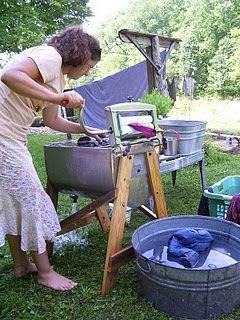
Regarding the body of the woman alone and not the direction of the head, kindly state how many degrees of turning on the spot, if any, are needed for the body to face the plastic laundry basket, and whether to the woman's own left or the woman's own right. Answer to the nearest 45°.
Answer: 0° — they already face it

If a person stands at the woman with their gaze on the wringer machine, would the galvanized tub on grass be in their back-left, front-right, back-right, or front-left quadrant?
front-right

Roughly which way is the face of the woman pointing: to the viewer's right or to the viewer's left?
to the viewer's right

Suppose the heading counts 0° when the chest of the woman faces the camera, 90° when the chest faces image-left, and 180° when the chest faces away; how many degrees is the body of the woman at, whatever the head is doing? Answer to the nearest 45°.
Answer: approximately 270°

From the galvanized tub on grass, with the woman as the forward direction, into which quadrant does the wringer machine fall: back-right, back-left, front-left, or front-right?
front-right

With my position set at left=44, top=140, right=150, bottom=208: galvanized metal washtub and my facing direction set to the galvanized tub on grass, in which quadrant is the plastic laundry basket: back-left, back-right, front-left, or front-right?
front-left
